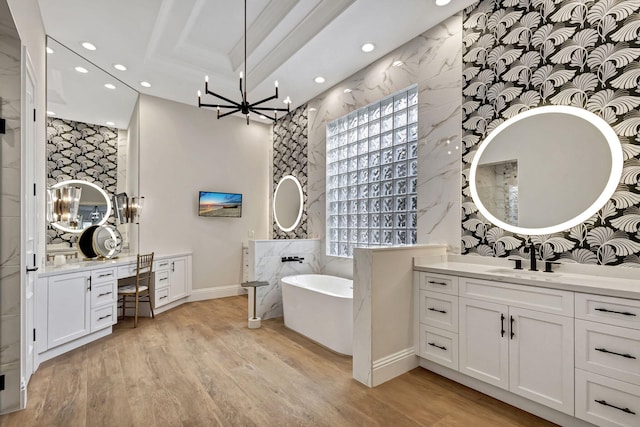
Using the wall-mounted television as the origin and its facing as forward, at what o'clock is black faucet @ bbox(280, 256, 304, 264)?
The black faucet is roughly at 11 o'clock from the wall-mounted television.

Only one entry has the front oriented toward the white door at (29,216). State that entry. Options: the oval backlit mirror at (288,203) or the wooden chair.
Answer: the oval backlit mirror

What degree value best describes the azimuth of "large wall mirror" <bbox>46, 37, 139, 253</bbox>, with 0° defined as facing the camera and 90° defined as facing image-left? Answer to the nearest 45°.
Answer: approximately 315°

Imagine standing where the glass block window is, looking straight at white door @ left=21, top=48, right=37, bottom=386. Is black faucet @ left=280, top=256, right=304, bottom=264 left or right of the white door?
right

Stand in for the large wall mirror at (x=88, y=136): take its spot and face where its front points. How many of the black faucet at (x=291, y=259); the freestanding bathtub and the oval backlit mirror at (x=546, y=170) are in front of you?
3

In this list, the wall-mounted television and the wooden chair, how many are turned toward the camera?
1

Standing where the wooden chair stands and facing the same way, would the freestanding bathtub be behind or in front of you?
behind

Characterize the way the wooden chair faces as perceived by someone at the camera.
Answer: facing away from the viewer and to the left of the viewer

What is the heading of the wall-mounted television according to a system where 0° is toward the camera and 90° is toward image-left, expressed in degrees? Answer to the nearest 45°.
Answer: approximately 0°

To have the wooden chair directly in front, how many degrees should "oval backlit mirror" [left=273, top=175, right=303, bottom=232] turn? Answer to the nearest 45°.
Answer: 0° — it already faces it
